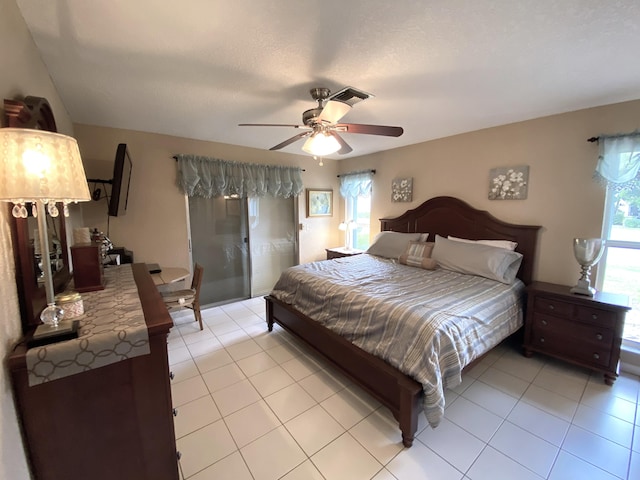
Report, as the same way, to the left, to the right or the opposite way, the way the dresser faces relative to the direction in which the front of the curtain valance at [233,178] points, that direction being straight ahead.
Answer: to the left

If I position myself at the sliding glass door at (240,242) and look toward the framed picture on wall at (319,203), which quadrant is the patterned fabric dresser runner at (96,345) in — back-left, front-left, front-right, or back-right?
back-right

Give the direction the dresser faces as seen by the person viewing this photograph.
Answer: facing to the right of the viewer

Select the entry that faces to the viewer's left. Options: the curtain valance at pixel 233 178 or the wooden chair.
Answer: the wooden chair

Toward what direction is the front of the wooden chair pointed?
to the viewer's left

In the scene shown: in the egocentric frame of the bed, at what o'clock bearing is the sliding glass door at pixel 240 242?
The sliding glass door is roughly at 2 o'clock from the bed.

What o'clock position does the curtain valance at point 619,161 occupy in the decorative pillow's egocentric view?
The curtain valance is roughly at 8 o'clock from the decorative pillow.

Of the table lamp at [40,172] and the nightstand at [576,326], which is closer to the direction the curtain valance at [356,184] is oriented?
the table lamp

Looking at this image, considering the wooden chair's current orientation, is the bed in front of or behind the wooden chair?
behind

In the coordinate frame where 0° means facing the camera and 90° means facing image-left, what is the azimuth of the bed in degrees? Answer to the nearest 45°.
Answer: approximately 45°

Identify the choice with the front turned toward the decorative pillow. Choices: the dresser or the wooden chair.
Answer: the dresser

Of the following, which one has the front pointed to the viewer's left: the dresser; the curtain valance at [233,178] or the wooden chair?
the wooden chair
